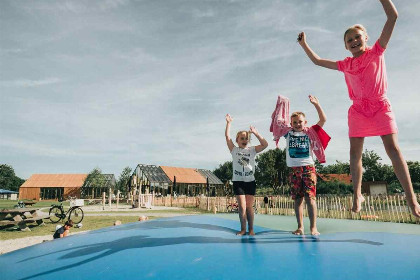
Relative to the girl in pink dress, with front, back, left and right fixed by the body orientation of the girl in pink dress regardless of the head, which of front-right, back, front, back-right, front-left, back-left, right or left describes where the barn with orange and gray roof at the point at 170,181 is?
back-right

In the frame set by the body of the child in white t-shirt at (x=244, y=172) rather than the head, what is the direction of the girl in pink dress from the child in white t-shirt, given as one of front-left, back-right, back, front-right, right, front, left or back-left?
front-left

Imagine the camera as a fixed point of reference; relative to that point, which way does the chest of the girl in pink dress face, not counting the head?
toward the camera

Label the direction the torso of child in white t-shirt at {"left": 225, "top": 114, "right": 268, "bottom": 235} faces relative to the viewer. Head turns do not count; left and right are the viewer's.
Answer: facing the viewer

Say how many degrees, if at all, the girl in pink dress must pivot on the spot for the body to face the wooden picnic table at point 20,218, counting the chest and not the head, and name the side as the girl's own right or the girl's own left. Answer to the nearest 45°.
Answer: approximately 90° to the girl's own right

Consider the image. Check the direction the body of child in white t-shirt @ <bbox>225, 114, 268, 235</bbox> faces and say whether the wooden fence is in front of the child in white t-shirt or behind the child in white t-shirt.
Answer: behind

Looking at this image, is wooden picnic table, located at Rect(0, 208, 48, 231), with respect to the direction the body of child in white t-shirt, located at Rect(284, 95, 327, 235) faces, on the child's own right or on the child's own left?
on the child's own right

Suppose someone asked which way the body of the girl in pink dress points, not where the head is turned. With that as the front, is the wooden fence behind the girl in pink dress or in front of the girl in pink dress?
behind

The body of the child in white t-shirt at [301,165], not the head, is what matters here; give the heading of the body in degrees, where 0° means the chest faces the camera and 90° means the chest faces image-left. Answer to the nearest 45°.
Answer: approximately 0°

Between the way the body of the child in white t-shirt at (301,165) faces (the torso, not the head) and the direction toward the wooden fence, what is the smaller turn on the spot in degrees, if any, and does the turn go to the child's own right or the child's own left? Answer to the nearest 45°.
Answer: approximately 180°

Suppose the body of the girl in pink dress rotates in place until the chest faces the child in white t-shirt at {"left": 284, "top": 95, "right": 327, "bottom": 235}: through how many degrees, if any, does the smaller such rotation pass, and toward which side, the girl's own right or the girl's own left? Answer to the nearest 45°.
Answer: approximately 135° to the girl's own right

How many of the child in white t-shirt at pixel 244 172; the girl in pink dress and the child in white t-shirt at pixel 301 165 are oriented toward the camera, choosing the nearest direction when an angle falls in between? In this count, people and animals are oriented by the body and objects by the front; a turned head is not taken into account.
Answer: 3

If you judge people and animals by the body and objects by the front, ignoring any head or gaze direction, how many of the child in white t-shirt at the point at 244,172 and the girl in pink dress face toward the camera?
2
